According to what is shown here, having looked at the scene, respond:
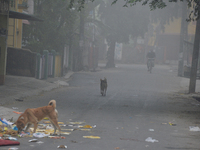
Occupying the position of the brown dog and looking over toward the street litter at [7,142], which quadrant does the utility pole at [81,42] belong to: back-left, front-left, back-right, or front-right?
back-right

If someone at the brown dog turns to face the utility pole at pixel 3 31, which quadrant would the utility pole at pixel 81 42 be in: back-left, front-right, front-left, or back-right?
front-right

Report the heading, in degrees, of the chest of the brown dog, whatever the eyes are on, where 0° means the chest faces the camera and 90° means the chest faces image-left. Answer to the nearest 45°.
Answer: approximately 90°

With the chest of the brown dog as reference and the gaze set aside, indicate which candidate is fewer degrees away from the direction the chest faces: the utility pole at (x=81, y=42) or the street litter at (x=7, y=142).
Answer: the street litter

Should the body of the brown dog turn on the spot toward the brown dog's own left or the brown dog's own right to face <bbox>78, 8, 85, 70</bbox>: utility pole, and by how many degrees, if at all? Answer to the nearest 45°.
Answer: approximately 90° to the brown dog's own right

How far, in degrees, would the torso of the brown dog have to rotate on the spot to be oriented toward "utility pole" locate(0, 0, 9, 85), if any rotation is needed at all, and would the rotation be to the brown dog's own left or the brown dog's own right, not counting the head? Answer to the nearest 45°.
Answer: approximately 90° to the brown dog's own right

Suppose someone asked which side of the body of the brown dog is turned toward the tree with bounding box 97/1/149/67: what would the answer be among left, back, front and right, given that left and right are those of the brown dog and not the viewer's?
right
